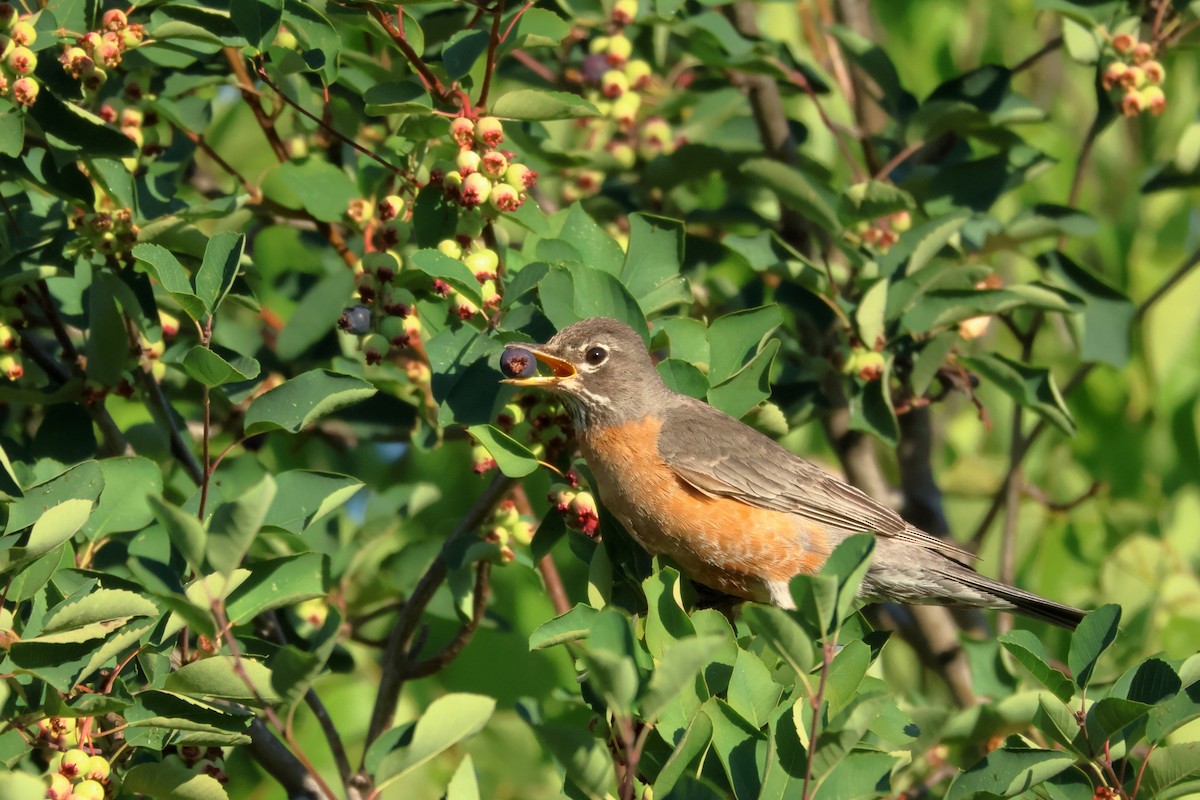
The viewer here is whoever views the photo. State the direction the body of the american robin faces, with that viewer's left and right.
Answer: facing to the left of the viewer

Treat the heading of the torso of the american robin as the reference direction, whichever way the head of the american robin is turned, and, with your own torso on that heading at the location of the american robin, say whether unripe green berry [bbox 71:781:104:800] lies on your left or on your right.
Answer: on your left

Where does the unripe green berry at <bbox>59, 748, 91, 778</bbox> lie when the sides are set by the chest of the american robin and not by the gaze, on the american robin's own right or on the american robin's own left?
on the american robin's own left

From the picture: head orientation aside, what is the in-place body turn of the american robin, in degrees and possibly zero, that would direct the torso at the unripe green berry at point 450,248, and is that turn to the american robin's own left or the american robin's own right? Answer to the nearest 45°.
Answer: approximately 45° to the american robin's own left

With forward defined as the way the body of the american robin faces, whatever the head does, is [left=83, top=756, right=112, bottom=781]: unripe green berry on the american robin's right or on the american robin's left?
on the american robin's left
